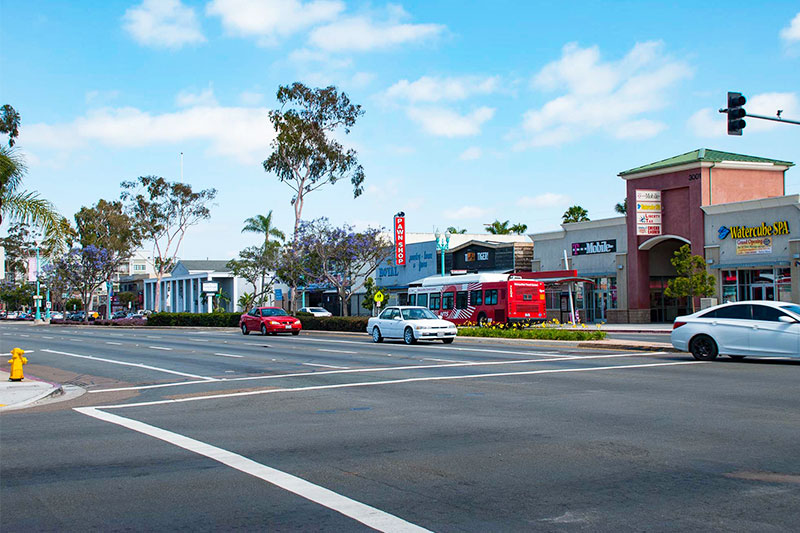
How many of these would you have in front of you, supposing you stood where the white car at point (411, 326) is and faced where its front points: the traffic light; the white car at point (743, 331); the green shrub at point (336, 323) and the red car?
2

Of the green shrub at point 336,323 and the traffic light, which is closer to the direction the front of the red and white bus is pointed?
the green shrub

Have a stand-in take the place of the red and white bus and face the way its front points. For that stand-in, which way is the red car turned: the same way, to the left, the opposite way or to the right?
the opposite way

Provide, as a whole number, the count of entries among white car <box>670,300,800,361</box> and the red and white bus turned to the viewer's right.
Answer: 1
